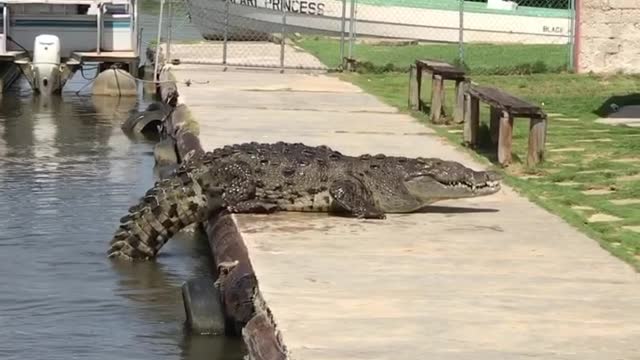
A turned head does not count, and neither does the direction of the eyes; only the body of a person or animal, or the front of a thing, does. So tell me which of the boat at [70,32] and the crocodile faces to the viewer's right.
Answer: the crocodile

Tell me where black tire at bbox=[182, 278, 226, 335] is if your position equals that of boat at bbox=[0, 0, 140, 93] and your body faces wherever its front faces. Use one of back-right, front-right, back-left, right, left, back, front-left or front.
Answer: back

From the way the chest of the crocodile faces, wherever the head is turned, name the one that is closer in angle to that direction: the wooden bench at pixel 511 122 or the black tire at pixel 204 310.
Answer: the wooden bench

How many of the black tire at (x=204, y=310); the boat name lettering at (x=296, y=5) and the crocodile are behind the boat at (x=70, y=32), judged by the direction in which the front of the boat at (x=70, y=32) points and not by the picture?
2

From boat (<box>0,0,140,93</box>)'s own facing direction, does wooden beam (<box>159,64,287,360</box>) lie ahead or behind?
behind

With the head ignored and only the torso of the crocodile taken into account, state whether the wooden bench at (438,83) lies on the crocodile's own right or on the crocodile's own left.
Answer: on the crocodile's own left

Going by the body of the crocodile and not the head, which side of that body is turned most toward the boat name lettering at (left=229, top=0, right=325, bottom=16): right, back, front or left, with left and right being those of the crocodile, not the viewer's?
left

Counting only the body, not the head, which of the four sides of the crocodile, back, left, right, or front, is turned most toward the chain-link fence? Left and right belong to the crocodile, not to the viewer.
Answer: left

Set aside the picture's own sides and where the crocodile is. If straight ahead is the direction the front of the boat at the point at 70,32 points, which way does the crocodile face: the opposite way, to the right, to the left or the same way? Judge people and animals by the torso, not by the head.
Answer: to the right

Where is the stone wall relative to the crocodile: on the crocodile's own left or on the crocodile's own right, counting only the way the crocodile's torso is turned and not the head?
on the crocodile's own left

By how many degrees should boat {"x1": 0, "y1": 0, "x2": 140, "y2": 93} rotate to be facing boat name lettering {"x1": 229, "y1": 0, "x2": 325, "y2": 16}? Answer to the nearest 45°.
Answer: approximately 45° to its right

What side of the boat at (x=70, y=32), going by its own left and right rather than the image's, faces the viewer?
back

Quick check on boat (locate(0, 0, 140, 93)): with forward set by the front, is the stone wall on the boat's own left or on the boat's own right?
on the boat's own right

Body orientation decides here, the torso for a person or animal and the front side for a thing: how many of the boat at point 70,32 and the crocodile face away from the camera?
1

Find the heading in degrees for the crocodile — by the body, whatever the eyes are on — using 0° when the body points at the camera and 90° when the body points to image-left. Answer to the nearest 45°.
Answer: approximately 270°
